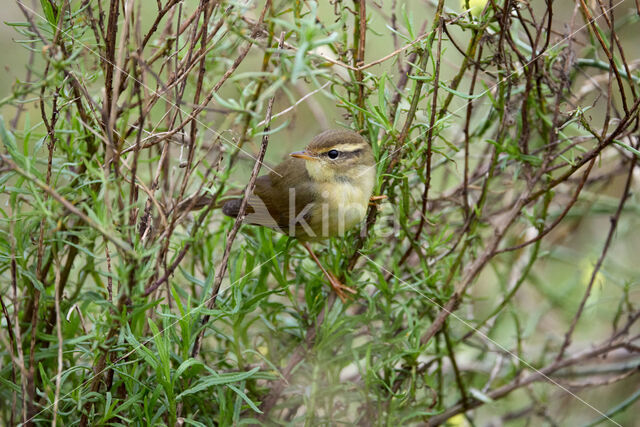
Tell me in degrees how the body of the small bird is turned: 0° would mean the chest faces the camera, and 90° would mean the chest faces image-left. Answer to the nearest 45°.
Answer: approximately 315°
